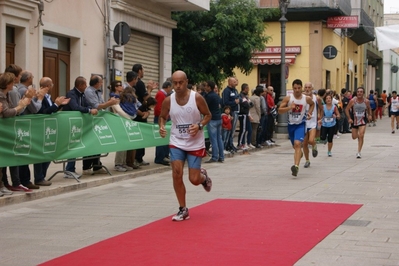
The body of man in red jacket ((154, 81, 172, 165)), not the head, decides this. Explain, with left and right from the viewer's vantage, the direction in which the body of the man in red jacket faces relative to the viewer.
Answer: facing to the right of the viewer

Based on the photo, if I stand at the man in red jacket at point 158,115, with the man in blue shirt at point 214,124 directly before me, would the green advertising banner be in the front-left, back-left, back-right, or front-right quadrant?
back-right

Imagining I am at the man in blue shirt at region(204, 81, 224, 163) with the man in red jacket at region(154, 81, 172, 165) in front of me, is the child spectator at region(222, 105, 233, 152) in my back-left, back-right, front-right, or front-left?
back-right

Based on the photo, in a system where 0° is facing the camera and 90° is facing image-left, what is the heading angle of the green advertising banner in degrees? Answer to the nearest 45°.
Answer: approximately 315°

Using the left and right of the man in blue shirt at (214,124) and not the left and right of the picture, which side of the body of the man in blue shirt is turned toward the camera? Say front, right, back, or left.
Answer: left

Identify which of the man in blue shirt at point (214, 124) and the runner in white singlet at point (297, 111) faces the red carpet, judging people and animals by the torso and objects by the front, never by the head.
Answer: the runner in white singlet

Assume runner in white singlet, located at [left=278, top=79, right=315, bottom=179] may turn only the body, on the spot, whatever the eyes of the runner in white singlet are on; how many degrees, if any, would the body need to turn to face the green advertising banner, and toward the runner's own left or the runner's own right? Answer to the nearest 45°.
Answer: approximately 45° to the runner's own right
